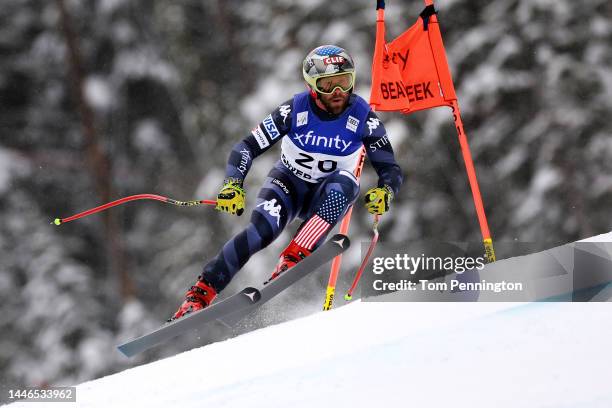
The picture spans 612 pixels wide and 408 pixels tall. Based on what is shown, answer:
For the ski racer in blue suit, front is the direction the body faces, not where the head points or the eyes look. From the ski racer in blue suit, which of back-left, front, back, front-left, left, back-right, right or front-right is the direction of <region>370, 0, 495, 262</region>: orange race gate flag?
back-left

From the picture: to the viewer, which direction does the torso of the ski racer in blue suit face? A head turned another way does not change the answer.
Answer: toward the camera
